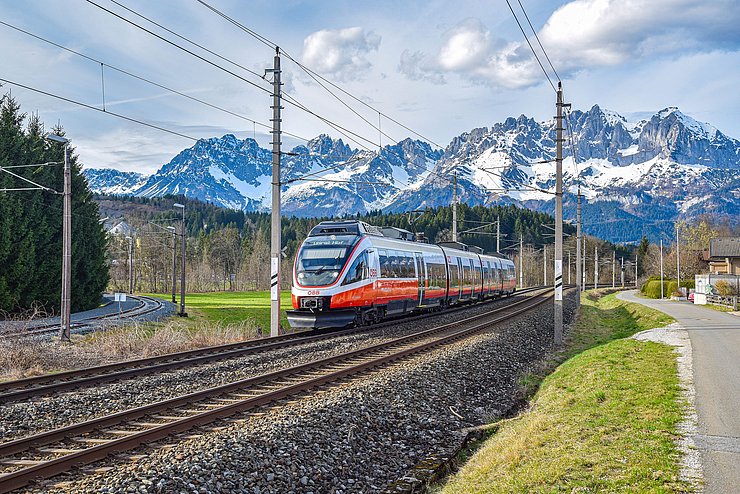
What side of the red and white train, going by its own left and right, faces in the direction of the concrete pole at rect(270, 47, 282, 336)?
front

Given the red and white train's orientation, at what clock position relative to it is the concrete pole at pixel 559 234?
The concrete pole is roughly at 7 o'clock from the red and white train.

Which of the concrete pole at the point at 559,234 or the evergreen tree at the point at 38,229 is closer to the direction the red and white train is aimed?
the evergreen tree

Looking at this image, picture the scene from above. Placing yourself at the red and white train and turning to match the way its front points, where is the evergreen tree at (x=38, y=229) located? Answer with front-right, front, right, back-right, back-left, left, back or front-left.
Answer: right

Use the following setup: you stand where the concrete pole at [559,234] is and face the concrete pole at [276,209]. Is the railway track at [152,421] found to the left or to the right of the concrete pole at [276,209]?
left

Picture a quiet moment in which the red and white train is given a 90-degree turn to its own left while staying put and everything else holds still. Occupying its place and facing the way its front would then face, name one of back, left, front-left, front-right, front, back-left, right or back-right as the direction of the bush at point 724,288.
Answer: left

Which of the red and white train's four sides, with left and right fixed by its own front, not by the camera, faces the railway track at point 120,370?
front

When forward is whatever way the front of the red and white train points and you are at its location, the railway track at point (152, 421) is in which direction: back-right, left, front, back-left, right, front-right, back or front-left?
front-left

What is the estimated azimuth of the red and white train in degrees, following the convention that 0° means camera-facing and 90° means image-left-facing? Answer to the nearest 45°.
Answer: approximately 45°

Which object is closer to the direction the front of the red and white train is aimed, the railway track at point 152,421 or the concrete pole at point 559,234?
the railway track
